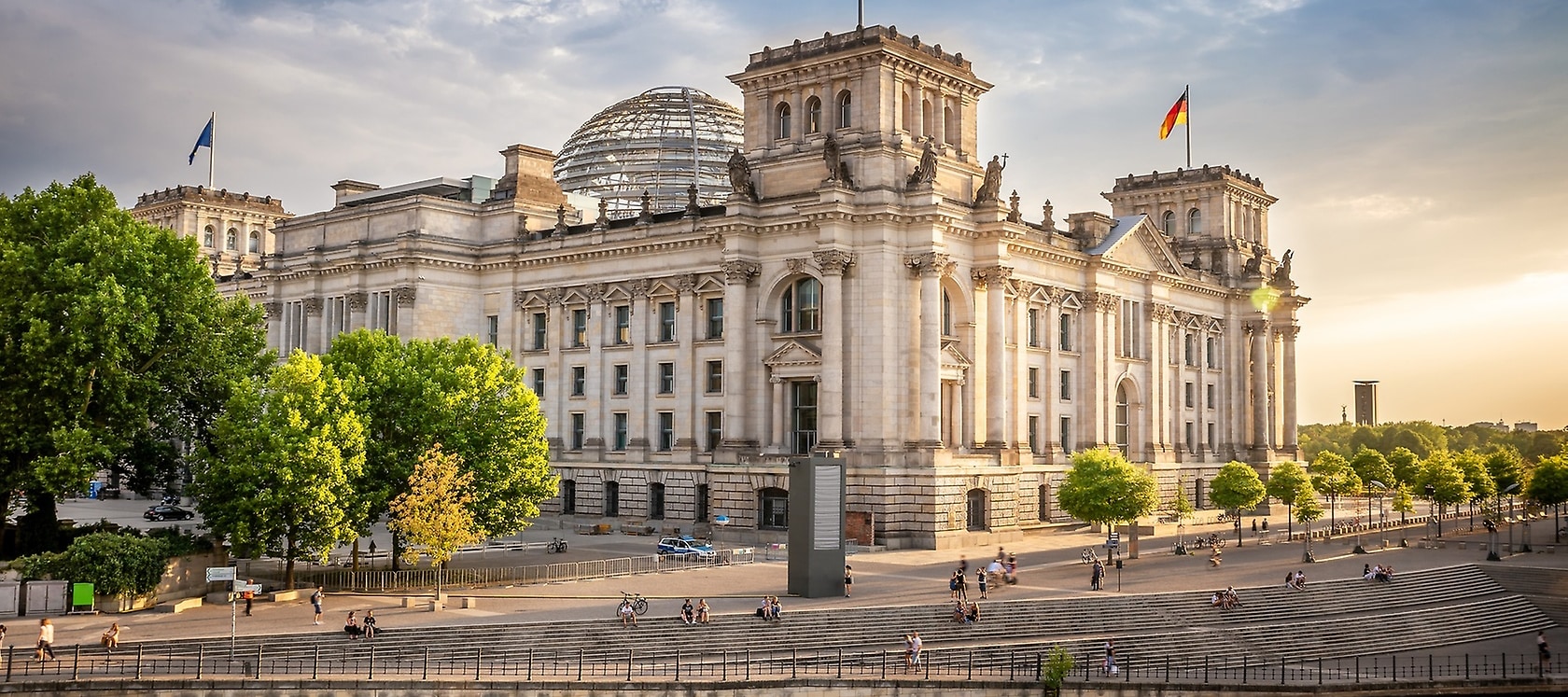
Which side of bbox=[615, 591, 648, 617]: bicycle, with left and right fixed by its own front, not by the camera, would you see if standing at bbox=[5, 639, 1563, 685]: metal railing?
left

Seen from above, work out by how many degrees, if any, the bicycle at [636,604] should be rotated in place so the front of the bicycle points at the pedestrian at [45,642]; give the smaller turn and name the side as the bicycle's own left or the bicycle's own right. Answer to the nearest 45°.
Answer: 0° — it already faces them

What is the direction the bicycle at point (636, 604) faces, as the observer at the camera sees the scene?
facing to the left of the viewer

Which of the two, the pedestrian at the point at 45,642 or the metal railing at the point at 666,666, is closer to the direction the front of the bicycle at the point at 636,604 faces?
the pedestrian
